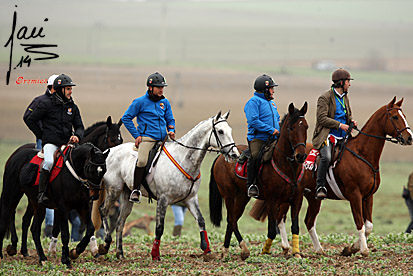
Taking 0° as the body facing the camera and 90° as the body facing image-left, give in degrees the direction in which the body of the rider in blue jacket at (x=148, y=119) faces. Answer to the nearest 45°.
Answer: approximately 315°

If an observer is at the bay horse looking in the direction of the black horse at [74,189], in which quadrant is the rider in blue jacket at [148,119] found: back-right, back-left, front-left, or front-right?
front-right

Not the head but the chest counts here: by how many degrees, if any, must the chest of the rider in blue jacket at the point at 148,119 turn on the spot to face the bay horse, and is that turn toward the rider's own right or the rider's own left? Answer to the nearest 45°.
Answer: approximately 45° to the rider's own left

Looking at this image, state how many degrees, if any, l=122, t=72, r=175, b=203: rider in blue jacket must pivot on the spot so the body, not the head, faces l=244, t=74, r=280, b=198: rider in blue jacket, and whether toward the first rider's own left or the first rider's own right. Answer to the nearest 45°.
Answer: approximately 45° to the first rider's own left

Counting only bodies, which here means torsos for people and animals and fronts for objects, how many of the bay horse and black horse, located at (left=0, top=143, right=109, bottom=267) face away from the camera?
0

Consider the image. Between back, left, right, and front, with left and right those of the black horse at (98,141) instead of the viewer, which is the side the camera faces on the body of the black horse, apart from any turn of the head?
right

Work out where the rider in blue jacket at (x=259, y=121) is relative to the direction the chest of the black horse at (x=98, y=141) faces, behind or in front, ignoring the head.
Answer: in front

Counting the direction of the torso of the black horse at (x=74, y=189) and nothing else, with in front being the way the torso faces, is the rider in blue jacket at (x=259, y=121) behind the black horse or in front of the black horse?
in front

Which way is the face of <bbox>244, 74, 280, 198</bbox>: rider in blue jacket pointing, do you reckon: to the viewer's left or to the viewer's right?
to the viewer's right

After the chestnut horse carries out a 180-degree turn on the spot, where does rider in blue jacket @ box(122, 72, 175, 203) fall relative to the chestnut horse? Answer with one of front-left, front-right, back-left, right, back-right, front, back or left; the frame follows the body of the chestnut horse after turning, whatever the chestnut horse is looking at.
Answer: front-left

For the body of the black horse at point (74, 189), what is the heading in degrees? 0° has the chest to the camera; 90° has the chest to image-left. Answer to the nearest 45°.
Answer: approximately 315°

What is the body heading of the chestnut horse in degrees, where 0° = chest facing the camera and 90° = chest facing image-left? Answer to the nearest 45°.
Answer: approximately 315°

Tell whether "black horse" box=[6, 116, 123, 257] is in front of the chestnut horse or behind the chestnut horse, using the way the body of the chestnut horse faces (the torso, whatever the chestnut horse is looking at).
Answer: behind

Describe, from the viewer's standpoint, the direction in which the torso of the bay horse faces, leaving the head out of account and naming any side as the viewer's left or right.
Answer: facing the viewer and to the right of the viewer

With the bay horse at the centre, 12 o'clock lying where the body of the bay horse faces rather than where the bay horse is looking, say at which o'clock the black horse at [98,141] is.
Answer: The black horse is roughly at 5 o'clock from the bay horse.

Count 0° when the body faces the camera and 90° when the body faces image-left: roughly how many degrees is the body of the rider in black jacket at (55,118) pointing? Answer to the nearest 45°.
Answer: approximately 315°

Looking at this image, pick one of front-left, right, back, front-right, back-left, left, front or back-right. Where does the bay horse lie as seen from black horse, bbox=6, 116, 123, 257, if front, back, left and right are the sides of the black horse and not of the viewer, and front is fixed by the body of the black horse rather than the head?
front-right
